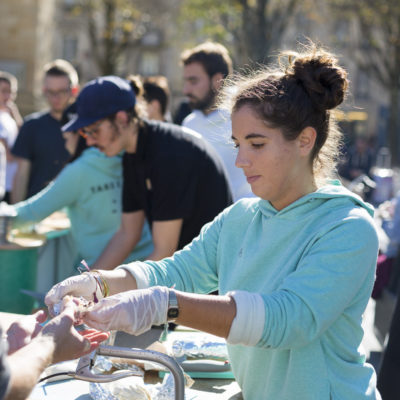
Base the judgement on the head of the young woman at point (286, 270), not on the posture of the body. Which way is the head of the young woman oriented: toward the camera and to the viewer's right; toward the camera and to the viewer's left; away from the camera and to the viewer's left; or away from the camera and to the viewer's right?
toward the camera and to the viewer's left

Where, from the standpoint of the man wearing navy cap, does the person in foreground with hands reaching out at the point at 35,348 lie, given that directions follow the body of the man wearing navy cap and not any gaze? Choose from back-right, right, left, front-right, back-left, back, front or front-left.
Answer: front-left

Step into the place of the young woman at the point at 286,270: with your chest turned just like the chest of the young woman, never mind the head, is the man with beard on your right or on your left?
on your right

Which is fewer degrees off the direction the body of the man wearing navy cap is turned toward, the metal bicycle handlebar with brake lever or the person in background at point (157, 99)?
the metal bicycle handlebar with brake lever

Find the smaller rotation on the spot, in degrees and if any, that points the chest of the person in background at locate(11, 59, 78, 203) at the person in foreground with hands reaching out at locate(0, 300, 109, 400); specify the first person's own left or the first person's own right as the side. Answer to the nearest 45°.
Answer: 0° — they already face them

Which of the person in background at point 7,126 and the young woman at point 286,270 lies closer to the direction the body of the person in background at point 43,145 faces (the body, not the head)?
the young woman
